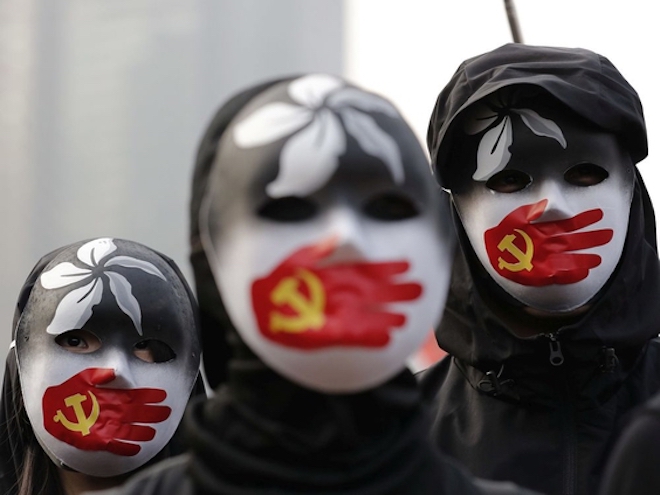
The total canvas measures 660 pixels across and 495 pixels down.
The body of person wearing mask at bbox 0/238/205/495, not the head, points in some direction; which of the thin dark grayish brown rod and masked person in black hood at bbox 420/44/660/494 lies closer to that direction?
the masked person in black hood

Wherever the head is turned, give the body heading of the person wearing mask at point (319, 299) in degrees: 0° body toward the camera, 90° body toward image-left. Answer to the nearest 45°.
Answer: approximately 0°

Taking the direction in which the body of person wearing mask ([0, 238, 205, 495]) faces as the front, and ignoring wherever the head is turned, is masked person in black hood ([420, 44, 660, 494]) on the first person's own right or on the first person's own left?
on the first person's own left

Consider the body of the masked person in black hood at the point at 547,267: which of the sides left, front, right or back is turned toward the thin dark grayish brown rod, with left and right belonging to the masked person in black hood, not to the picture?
back

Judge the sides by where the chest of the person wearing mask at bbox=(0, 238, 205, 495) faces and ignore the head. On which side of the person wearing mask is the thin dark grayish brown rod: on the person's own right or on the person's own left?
on the person's own left

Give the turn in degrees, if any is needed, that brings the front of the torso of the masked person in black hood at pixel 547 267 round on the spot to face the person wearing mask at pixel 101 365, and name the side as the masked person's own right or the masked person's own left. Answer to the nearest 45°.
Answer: approximately 90° to the masked person's own right
